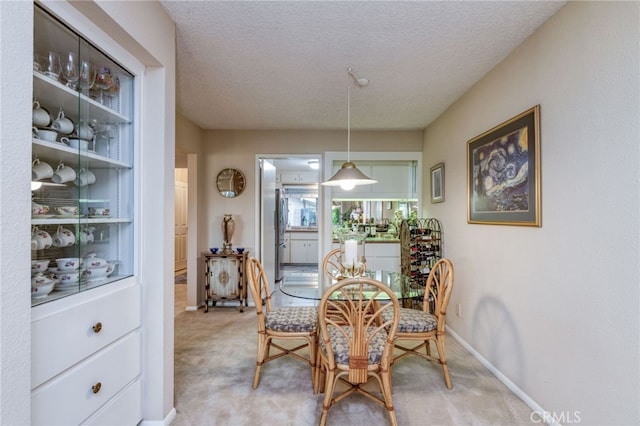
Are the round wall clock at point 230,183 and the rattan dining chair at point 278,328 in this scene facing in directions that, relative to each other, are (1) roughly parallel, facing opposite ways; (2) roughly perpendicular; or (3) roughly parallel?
roughly perpendicular

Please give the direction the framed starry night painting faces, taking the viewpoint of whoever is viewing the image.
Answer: facing the viewer and to the left of the viewer

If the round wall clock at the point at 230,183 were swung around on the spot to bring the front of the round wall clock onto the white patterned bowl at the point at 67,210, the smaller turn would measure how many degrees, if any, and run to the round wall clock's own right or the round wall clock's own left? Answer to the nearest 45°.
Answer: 0° — it already faces it

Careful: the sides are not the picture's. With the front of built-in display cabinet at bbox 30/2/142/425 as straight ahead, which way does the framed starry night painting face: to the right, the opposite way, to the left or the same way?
the opposite way

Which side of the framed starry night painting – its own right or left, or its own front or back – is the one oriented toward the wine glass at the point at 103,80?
front

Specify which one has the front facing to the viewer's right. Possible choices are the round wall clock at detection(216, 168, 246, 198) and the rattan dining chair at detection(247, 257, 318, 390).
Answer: the rattan dining chair

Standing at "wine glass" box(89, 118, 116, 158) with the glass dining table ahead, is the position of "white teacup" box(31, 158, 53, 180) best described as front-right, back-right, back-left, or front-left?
back-right

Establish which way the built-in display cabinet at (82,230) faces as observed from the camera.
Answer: facing the viewer and to the right of the viewer

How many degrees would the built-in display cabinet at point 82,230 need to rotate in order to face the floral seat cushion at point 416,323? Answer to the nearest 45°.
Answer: approximately 45° to its left

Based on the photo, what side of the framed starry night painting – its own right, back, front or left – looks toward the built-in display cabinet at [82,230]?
front

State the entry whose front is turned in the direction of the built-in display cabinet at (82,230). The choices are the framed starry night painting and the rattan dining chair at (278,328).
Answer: the framed starry night painting

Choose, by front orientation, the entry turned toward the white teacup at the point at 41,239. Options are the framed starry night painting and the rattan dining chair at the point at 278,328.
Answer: the framed starry night painting

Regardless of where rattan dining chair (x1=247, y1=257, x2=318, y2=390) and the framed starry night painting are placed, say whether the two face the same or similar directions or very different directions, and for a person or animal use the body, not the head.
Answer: very different directions

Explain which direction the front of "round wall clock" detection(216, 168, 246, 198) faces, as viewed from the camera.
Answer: facing the viewer

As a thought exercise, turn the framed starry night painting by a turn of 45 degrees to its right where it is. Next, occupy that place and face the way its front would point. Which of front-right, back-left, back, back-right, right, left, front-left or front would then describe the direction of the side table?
front

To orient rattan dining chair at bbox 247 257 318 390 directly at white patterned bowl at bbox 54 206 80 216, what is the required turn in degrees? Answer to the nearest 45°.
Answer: approximately 135° to its right

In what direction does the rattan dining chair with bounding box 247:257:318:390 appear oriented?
to the viewer's right
